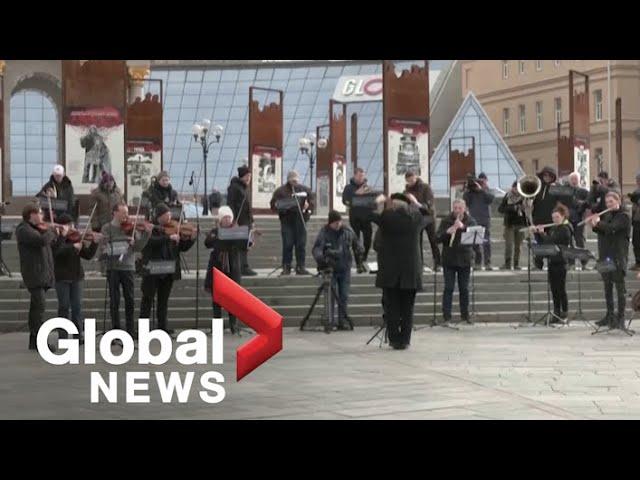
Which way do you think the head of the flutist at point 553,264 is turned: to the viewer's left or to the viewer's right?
to the viewer's left

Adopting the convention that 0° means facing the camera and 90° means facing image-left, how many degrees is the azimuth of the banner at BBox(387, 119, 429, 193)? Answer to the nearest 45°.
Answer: approximately 0°

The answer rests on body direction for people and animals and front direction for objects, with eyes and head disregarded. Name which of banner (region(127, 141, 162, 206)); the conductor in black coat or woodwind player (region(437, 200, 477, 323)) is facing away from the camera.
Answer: the conductor in black coat

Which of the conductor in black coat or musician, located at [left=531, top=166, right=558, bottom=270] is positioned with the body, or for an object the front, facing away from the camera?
the conductor in black coat

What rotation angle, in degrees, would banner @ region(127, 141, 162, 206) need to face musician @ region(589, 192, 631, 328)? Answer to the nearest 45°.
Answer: approximately 45° to its left

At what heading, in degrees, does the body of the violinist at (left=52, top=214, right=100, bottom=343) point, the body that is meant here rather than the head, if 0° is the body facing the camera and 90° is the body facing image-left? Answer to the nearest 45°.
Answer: approximately 315°

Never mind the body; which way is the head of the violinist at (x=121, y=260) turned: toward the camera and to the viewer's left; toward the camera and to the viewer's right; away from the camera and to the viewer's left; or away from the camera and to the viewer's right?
toward the camera and to the viewer's right

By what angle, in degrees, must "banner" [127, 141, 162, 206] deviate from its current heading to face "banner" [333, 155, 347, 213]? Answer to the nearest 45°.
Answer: approximately 135° to its left
